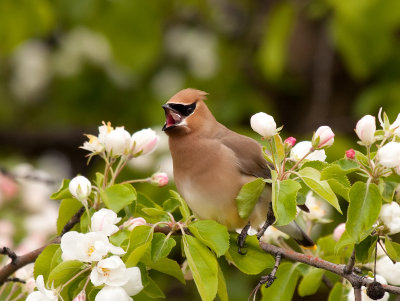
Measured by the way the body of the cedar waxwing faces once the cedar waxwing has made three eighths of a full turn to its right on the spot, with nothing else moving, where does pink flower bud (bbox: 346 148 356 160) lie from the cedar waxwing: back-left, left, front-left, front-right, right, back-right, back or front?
back-right

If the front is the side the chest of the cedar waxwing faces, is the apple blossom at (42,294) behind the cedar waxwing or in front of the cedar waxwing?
in front

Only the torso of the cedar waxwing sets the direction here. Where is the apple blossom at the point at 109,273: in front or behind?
in front

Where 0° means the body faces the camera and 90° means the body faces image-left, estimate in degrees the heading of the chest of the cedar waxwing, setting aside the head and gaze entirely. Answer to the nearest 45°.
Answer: approximately 45°

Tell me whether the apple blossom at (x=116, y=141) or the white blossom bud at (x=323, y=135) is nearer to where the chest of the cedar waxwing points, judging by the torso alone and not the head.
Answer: the apple blossom

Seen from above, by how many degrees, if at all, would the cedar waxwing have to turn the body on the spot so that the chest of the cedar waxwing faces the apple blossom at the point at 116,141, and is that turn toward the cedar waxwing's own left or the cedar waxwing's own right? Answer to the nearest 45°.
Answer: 0° — it already faces it
